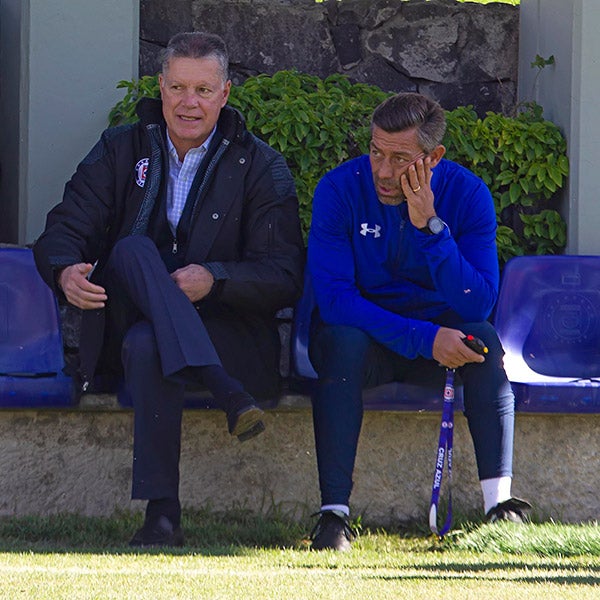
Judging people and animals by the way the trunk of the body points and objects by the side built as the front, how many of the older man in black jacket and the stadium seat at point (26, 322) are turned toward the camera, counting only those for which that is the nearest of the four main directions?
2

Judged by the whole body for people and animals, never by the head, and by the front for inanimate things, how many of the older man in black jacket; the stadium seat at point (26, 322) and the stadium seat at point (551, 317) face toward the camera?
3

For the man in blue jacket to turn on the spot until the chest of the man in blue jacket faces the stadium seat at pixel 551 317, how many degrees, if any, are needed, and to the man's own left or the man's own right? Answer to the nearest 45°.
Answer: approximately 135° to the man's own left

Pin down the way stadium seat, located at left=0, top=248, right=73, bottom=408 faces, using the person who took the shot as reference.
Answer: facing the viewer

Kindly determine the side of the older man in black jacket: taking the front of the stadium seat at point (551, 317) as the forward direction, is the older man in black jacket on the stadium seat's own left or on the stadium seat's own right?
on the stadium seat's own right

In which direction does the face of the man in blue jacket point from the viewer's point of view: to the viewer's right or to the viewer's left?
to the viewer's left

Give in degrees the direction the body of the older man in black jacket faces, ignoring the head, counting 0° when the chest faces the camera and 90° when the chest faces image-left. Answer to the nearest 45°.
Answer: approximately 0°
